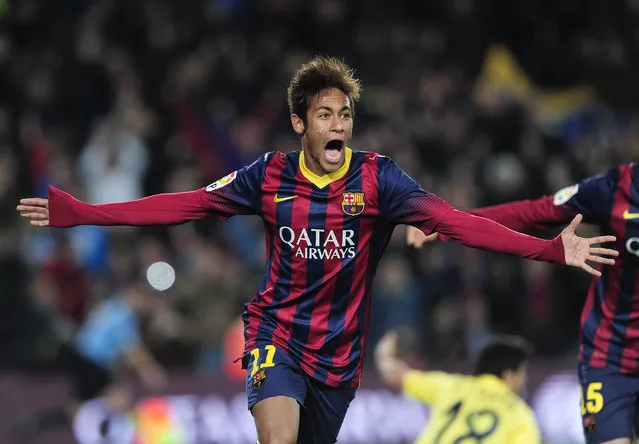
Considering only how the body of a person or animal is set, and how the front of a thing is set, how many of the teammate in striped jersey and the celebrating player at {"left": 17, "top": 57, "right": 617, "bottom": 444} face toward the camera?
2

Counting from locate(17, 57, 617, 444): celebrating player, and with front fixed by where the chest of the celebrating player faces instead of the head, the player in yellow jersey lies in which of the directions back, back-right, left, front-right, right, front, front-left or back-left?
back-left

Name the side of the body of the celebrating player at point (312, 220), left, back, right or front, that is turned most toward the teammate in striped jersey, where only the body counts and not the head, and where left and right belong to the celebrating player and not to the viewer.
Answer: left

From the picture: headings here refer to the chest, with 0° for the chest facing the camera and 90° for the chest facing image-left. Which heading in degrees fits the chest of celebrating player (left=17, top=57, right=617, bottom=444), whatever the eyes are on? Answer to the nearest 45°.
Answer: approximately 0°

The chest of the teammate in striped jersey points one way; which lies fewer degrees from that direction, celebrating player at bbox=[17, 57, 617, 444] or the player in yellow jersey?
the celebrating player

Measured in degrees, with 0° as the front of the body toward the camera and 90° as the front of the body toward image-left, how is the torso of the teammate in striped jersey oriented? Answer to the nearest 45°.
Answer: approximately 0°

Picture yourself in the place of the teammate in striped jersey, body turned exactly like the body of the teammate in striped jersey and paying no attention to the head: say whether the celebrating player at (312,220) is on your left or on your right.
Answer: on your right

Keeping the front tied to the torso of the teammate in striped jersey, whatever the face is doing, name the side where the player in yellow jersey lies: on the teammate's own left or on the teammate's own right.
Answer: on the teammate's own right
